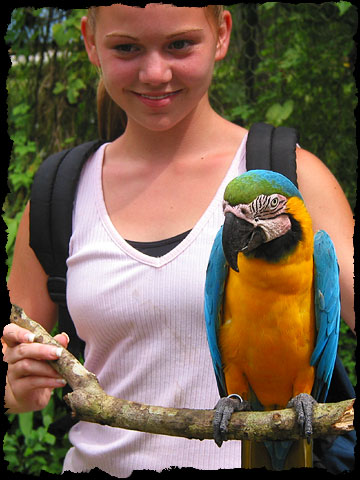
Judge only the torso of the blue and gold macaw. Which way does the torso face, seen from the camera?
toward the camera

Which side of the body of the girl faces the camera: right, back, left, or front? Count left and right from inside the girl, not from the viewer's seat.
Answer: front
